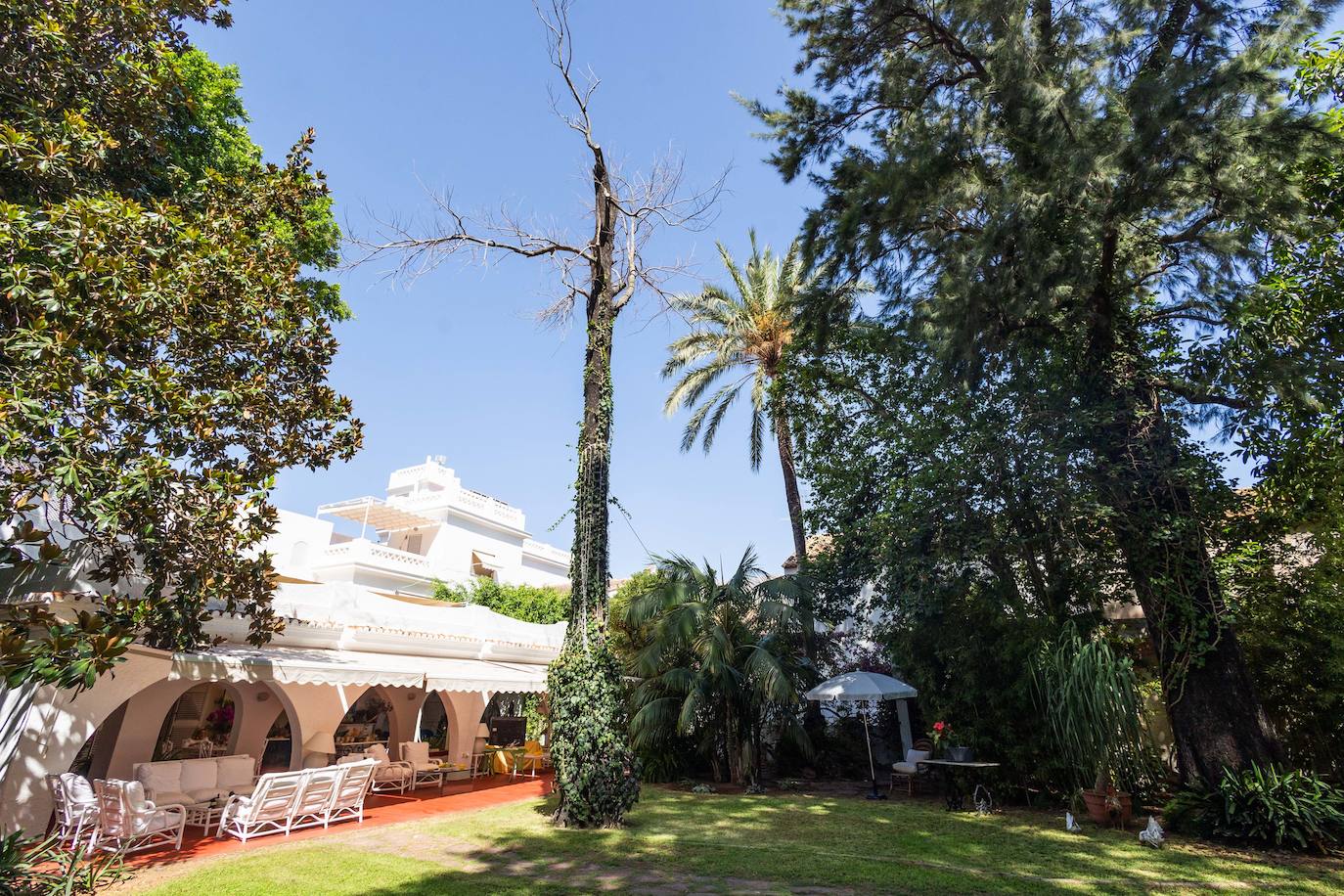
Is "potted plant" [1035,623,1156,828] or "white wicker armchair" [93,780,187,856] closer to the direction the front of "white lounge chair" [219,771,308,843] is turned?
the white wicker armchair

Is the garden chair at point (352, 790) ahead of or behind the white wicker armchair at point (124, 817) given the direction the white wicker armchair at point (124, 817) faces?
ahead

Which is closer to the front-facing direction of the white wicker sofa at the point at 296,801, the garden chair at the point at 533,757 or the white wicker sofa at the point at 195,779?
the white wicker sofa

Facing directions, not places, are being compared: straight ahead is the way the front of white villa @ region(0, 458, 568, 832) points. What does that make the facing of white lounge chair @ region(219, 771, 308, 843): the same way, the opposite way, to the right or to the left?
the opposite way

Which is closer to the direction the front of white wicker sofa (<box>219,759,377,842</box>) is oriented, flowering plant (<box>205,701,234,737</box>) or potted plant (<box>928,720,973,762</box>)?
the flowering plant
